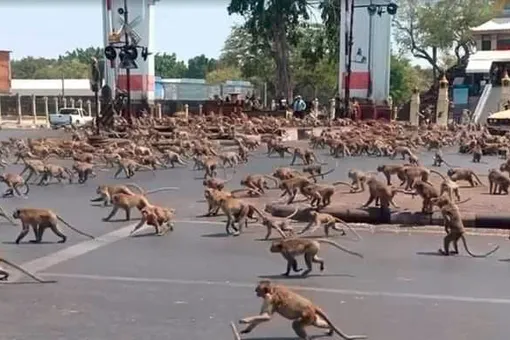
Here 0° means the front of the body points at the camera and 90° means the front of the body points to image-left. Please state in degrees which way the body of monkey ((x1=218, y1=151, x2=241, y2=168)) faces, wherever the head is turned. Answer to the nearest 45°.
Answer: approximately 90°

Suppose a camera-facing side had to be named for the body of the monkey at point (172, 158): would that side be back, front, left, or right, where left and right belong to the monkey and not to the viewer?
left

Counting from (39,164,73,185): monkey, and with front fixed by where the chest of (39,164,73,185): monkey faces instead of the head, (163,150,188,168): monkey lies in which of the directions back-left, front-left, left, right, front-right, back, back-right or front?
back-right

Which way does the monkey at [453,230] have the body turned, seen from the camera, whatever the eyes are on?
to the viewer's left

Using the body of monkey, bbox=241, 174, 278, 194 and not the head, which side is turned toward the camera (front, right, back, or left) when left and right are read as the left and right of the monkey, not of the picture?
left

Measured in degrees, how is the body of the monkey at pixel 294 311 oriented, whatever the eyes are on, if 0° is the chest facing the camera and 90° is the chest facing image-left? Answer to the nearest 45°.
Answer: approximately 90°

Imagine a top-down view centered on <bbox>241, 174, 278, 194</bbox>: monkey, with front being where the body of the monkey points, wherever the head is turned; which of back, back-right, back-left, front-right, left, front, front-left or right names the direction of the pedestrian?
right

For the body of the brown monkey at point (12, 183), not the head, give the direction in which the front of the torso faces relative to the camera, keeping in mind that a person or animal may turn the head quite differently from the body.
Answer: to the viewer's left

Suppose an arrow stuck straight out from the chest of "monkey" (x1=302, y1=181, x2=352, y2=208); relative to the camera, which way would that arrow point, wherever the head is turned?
to the viewer's left

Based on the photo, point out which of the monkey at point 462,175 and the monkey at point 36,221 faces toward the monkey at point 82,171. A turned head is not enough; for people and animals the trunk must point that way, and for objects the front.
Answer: the monkey at point 462,175

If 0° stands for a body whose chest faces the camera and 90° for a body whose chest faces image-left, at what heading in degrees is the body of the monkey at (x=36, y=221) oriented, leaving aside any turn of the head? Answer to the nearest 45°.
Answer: approximately 90°

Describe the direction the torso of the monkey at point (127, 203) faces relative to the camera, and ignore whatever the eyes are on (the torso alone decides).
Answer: to the viewer's left
